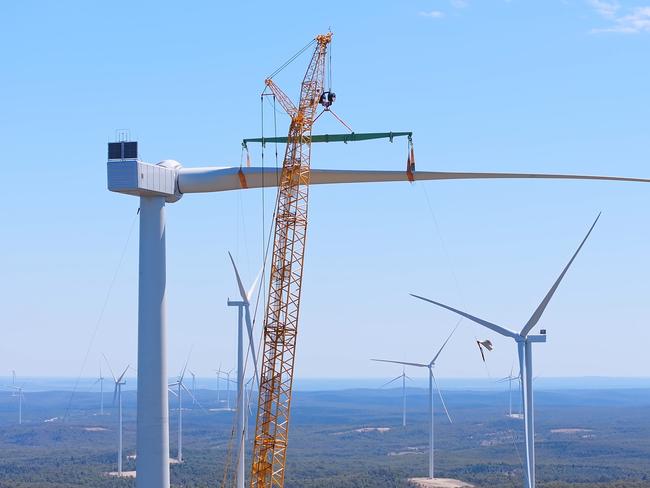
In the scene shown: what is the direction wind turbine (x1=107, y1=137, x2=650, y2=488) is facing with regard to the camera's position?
facing away from the viewer and to the right of the viewer
